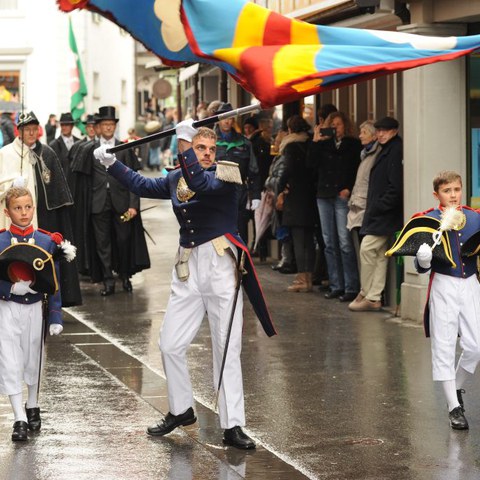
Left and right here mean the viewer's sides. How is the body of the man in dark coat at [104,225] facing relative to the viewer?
facing the viewer

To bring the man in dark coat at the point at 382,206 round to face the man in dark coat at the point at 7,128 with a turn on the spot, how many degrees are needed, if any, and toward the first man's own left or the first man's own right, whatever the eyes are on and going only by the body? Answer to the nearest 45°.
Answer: approximately 45° to the first man's own right

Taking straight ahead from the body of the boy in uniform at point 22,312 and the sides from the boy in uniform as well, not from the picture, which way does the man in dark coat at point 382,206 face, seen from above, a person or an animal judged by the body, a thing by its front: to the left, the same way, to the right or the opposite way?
to the right

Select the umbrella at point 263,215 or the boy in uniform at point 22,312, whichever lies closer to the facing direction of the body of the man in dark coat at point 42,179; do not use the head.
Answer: the boy in uniform

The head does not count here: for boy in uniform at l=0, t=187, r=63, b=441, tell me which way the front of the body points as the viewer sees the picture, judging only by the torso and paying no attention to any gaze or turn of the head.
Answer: toward the camera

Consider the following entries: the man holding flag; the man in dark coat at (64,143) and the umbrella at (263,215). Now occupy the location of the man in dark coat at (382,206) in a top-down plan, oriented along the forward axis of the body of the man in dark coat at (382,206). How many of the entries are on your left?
1

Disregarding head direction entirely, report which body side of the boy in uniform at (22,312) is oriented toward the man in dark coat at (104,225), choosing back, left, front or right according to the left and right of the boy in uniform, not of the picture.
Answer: back

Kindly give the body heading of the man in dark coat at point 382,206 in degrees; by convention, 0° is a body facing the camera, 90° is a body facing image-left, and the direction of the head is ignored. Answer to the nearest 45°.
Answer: approximately 90°

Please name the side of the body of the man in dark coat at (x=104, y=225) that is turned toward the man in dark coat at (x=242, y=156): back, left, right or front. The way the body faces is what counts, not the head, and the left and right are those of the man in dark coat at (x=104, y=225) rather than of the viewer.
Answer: left

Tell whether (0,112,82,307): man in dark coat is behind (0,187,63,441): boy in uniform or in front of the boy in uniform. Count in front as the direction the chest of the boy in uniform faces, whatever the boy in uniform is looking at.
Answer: behind

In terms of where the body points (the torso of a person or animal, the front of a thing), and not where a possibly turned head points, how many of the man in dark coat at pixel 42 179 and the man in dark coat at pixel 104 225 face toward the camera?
2
